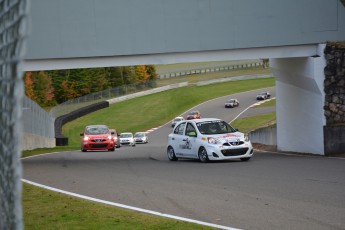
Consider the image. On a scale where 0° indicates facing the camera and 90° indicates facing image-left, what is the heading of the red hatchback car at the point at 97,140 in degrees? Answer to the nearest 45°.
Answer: approximately 0°

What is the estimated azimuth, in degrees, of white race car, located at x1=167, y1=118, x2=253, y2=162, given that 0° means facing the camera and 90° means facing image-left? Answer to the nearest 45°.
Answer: approximately 315°

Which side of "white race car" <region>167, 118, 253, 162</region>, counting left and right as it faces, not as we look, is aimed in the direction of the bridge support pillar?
left

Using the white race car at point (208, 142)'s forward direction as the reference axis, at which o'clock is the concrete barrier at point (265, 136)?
The concrete barrier is roughly at 8 o'clock from the white race car.
